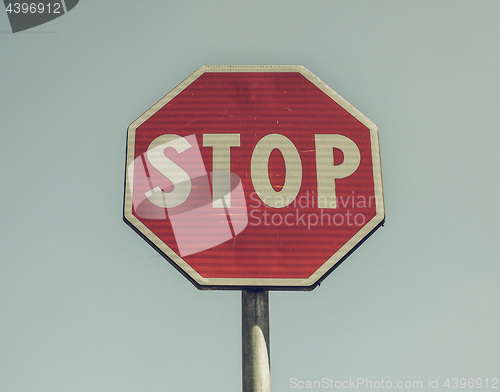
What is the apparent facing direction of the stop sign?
toward the camera
